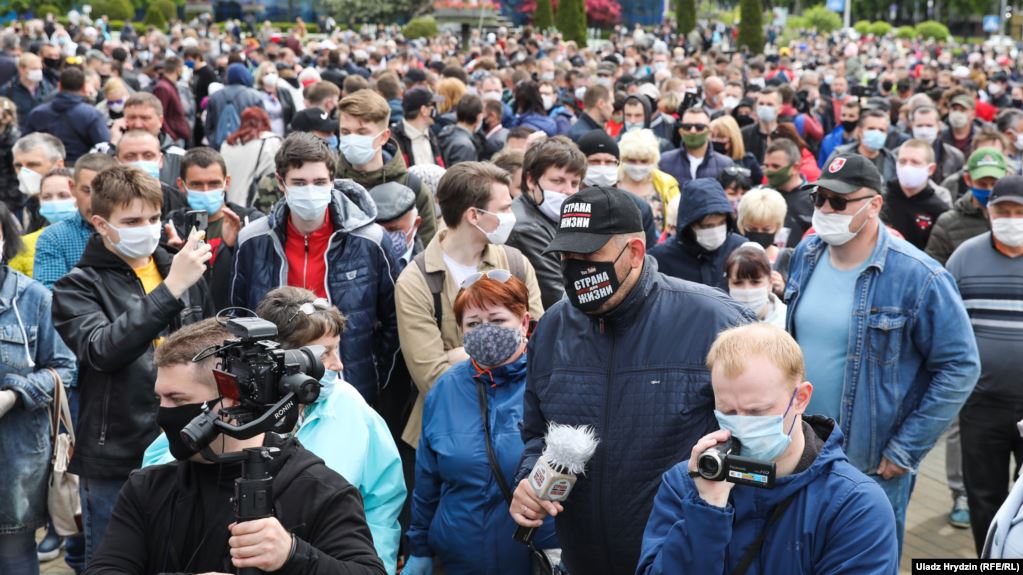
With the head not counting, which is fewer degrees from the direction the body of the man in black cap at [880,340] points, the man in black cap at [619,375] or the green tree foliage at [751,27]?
the man in black cap

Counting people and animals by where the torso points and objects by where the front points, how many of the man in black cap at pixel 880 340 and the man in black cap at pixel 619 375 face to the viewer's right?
0

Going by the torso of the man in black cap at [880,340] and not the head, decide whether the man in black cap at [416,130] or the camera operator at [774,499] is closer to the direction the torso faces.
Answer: the camera operator

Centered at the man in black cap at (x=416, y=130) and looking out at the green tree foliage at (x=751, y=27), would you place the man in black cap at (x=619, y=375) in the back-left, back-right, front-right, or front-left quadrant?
back-right

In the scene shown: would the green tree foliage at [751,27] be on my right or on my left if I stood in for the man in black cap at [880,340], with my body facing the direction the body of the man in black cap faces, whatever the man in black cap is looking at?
on my right

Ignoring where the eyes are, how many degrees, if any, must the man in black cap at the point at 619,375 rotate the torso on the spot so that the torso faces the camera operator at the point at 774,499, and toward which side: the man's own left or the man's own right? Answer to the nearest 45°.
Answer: approximately 90° to the man's own left

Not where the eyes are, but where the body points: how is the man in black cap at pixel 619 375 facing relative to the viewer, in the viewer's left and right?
facing the viewer and to the left of the viewer

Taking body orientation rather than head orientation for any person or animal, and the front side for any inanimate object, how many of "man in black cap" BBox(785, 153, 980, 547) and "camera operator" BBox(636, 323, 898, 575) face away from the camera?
0

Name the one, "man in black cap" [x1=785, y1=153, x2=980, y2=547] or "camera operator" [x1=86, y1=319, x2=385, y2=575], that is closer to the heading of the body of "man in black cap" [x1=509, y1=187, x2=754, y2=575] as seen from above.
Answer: the camera operator

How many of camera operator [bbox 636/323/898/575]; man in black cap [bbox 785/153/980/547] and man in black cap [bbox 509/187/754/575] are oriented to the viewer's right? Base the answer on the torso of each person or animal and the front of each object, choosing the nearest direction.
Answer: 0

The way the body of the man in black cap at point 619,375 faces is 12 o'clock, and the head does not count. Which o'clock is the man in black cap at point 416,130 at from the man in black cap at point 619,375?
the man in black cap at point 416,130 is roughly at 4 o'clock from the man in black cap at point 619,375.

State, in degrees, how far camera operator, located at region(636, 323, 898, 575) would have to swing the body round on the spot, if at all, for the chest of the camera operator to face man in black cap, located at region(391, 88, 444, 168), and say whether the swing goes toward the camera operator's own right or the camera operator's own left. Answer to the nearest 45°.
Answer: approximately 90° to the camera operator's own right

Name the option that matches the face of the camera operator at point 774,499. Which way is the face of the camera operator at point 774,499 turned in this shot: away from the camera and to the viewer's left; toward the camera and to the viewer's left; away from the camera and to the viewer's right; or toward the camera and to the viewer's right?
toward the camera and to the viewer's left
